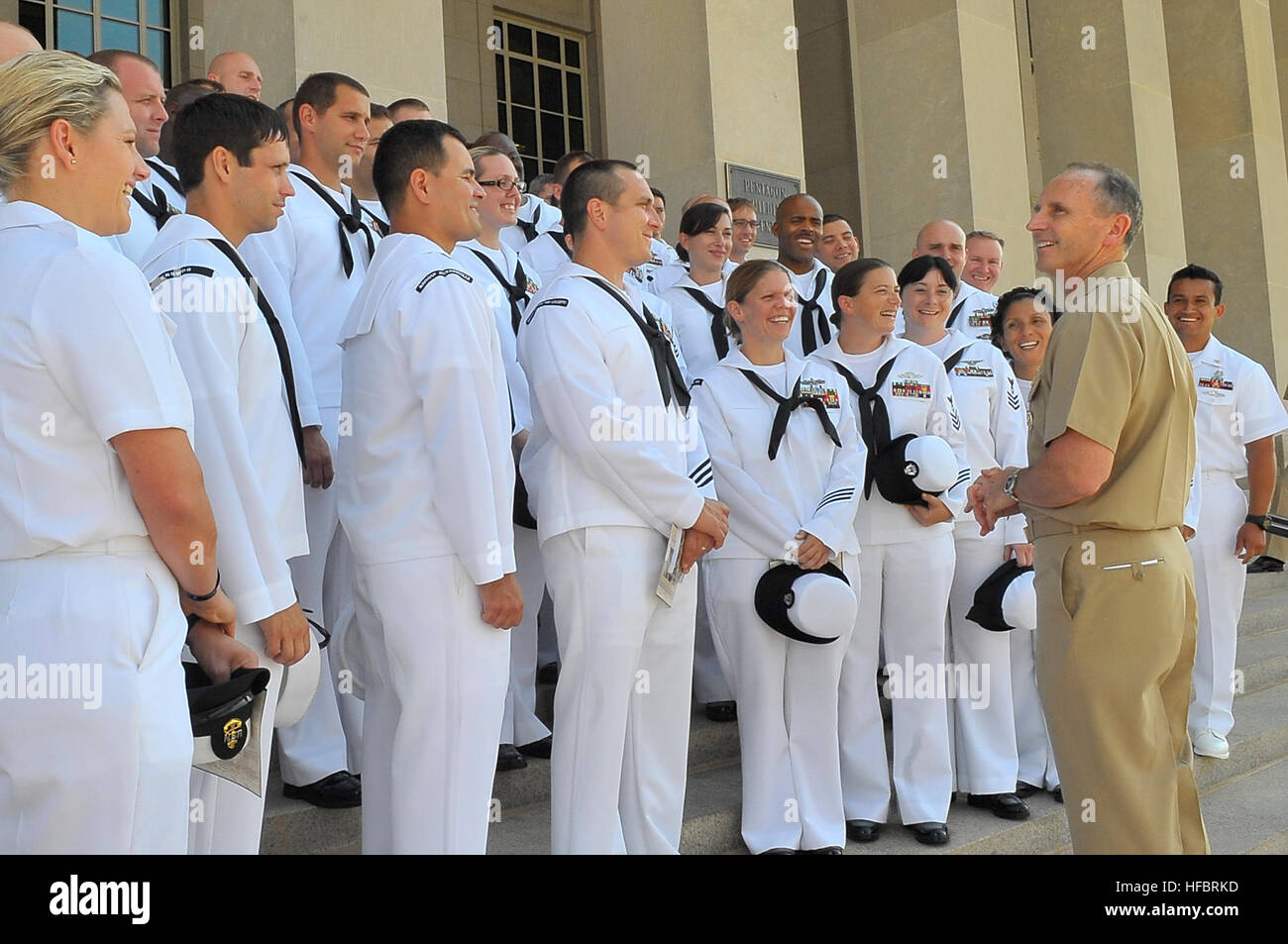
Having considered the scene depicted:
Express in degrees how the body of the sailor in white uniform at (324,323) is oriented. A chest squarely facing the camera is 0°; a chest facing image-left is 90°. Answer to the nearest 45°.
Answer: approximately 315°

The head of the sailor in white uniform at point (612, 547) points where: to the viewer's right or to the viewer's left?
to the viewer's right

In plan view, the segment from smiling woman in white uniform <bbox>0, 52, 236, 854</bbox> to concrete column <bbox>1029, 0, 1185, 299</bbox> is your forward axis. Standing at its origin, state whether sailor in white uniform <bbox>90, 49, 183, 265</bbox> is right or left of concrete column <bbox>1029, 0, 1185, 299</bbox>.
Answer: left

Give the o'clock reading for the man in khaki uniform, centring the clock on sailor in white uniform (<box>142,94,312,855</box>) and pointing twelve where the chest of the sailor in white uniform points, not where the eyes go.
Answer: The man in khaki uniform is roughly at 12 o'clock from the sailor in white uniform.

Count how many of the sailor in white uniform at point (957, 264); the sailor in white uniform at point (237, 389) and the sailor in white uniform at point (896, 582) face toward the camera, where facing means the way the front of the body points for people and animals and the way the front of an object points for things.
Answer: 2

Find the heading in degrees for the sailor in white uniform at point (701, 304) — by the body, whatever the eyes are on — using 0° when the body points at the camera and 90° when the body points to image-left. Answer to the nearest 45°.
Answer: approximately 315°

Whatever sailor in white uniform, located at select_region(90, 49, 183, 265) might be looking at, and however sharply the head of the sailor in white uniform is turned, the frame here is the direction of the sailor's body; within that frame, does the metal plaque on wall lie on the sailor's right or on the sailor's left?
on the sailor's left
